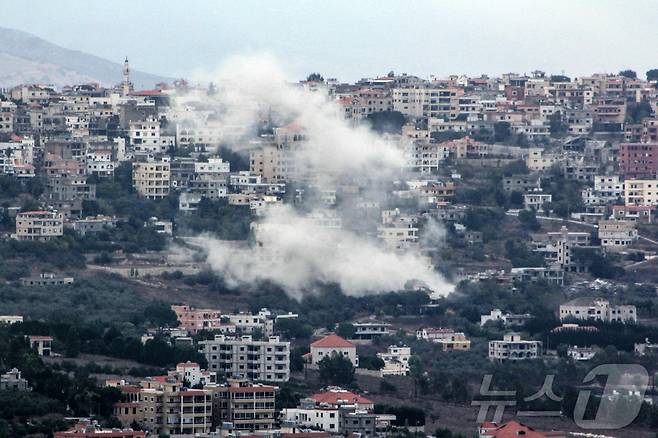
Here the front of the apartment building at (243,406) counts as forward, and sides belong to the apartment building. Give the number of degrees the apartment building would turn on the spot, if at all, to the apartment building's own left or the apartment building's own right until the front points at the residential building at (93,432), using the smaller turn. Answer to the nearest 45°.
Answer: approximately 45° to the apartment building's own right

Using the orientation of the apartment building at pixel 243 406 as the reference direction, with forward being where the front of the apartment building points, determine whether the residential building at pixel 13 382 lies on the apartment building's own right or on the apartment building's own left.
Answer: on the apartment building's own right

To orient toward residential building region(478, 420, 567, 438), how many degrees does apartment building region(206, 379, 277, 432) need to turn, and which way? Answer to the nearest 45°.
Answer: approximately 90° to its left

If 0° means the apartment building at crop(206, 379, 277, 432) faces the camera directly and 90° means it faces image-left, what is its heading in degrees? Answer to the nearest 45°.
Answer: approximately 0°
